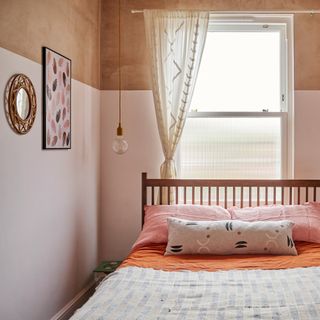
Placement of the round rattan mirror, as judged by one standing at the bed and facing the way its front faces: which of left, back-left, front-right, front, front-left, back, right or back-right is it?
right

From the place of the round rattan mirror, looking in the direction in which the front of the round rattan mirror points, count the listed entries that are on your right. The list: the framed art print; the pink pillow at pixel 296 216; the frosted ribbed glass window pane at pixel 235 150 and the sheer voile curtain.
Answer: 0

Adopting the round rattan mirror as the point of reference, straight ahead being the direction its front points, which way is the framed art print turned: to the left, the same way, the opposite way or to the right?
the same way

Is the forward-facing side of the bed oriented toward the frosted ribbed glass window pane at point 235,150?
no

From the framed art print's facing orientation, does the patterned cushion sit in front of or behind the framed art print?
in front

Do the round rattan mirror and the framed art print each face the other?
no

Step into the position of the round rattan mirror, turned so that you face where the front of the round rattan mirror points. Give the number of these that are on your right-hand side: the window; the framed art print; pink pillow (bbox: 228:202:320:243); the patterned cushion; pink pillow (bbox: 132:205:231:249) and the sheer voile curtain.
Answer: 0

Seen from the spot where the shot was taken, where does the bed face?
facing the viewer

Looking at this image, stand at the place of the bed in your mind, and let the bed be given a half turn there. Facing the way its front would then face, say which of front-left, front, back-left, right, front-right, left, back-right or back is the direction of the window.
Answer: front

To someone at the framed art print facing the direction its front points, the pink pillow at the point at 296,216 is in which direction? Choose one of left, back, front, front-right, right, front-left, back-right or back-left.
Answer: front-left

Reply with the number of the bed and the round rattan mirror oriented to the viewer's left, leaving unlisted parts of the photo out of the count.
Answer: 0

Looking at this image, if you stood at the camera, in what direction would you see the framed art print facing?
facing the viewer and to the right of the viewer

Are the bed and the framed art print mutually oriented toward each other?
no
